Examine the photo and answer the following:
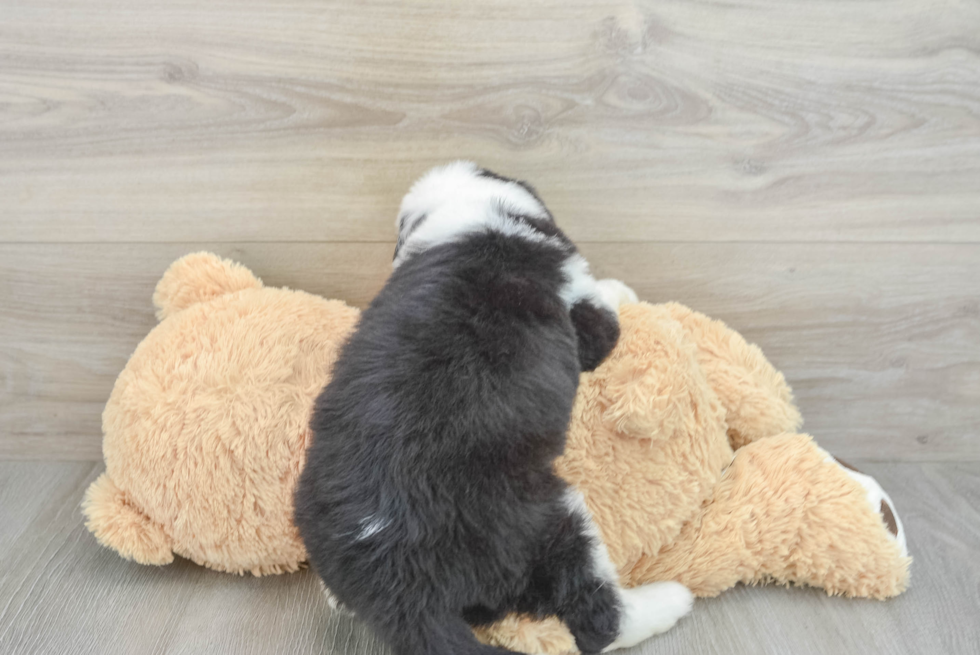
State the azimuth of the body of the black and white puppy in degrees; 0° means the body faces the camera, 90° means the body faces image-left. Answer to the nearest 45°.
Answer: approximately 180°
